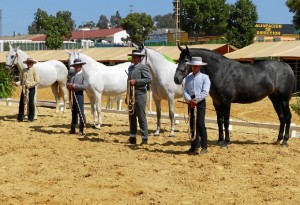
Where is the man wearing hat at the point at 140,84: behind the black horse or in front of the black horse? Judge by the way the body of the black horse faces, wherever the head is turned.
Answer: in front

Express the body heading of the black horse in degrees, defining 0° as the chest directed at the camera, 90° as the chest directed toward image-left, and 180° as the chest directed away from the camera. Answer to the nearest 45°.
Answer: approximately 90°

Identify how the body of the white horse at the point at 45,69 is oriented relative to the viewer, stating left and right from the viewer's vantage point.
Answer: facing to the left of the viewer

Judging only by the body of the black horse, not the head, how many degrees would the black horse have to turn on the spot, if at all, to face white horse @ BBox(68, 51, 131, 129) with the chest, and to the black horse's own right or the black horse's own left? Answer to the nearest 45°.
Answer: approximately 45° to the black horse's own right

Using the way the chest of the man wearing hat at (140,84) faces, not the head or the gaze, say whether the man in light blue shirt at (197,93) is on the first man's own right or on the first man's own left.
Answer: on the first man's own left

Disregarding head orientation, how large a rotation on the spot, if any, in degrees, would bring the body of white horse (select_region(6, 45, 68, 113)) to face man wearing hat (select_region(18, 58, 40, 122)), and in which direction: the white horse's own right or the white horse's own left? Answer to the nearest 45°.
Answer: approximately 90° to the white horse's own left

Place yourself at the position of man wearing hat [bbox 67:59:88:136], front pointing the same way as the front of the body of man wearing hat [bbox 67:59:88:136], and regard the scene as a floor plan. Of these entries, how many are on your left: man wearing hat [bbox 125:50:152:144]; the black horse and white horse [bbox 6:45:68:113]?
2

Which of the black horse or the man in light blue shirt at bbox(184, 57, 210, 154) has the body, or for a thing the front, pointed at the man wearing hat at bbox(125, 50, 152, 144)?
the black horse

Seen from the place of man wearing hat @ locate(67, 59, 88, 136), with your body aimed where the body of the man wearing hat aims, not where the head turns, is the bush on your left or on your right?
on your right

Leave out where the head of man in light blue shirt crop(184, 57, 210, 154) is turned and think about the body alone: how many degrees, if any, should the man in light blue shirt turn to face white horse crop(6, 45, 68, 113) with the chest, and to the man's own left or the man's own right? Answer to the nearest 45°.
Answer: approximately 90° to the man's own right

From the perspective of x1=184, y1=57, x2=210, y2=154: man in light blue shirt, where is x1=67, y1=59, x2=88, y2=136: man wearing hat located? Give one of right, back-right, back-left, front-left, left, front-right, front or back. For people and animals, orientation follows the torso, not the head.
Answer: right

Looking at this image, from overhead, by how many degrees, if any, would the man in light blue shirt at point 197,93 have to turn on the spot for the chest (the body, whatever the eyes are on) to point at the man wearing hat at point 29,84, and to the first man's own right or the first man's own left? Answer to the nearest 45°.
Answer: approximately 90° to the first man's own right

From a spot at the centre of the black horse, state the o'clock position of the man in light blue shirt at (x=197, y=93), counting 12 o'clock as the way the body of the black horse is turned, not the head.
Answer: The man in light blue shirt is roughly at 10 o'clock from the black horse.

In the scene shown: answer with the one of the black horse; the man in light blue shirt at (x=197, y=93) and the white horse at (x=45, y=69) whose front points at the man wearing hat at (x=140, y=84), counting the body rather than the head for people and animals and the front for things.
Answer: the black horse

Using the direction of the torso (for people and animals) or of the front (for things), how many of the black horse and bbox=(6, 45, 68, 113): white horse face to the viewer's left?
2
